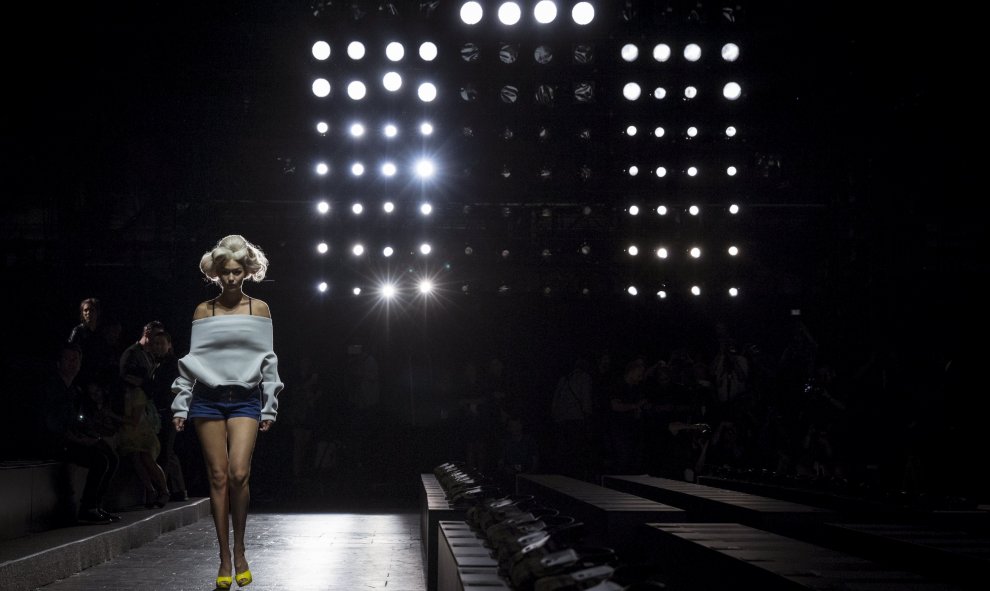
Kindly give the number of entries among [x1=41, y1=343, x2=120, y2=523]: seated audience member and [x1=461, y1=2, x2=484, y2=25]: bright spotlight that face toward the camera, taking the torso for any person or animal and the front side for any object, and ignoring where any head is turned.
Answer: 1

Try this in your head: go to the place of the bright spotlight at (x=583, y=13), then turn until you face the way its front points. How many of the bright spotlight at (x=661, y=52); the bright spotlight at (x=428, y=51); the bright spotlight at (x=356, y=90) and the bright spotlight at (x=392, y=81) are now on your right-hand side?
3

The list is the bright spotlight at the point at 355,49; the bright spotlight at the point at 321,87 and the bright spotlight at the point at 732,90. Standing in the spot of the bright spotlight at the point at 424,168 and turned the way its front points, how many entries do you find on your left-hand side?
1

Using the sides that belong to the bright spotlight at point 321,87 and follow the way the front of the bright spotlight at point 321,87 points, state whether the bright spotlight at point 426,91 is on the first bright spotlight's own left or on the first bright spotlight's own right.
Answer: on the first bright spotlight's own left

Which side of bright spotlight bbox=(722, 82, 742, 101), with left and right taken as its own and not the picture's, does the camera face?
front

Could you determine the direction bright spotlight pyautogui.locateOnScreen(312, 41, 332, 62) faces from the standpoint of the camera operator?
facing the viewer

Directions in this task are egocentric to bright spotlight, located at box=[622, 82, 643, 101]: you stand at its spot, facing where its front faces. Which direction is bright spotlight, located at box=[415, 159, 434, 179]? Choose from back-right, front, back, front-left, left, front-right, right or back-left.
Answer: right

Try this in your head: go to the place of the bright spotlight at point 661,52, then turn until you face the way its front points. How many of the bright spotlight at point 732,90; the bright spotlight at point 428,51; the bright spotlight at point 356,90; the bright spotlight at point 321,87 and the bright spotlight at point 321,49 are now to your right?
4

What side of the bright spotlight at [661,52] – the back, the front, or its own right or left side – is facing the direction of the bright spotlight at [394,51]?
right

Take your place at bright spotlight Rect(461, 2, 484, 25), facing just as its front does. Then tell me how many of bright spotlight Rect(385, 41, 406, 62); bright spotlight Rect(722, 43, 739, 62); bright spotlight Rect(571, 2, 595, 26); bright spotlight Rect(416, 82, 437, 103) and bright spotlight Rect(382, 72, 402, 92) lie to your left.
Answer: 2

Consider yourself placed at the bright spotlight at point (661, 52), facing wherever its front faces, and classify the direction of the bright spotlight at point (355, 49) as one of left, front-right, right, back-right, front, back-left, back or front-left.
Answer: right

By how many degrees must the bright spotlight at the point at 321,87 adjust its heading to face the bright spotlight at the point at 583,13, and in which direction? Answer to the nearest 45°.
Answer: approximately 90° to its left

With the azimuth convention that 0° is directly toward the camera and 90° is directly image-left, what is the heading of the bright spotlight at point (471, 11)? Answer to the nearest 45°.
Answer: approximately 0°

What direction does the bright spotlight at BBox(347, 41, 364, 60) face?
toward the camera
